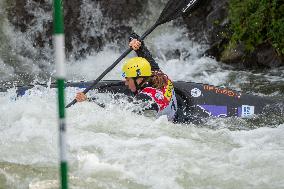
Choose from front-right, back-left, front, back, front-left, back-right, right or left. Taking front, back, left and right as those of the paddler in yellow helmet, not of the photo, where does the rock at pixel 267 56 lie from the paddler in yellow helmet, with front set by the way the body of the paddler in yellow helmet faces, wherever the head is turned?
back-right

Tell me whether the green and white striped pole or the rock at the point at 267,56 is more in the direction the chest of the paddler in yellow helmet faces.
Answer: the green and white striped pole

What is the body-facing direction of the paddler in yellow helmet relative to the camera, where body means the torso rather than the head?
to the viewer's left

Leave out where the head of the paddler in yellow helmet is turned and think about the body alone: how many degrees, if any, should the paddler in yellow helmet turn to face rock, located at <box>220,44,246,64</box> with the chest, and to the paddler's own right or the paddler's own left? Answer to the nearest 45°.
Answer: approximately 135° to the paddler's own right
